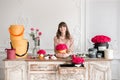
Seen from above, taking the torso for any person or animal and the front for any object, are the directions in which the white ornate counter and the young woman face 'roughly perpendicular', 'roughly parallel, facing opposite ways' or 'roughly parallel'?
roughly parallel

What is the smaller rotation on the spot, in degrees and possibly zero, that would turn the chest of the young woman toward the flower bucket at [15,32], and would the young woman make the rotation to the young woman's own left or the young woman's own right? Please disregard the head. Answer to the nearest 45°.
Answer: approximately 45° to the young woman's own right

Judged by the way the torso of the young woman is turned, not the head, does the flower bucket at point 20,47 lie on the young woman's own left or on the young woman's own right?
on the young woman's own right

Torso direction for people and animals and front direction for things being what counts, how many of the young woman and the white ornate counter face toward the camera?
2

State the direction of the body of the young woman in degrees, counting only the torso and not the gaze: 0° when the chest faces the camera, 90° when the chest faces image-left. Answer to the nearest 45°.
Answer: approximately 0°

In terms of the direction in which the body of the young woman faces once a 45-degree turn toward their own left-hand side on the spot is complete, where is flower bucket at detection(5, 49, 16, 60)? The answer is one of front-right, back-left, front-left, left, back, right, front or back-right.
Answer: right

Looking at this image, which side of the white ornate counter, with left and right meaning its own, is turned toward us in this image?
front
